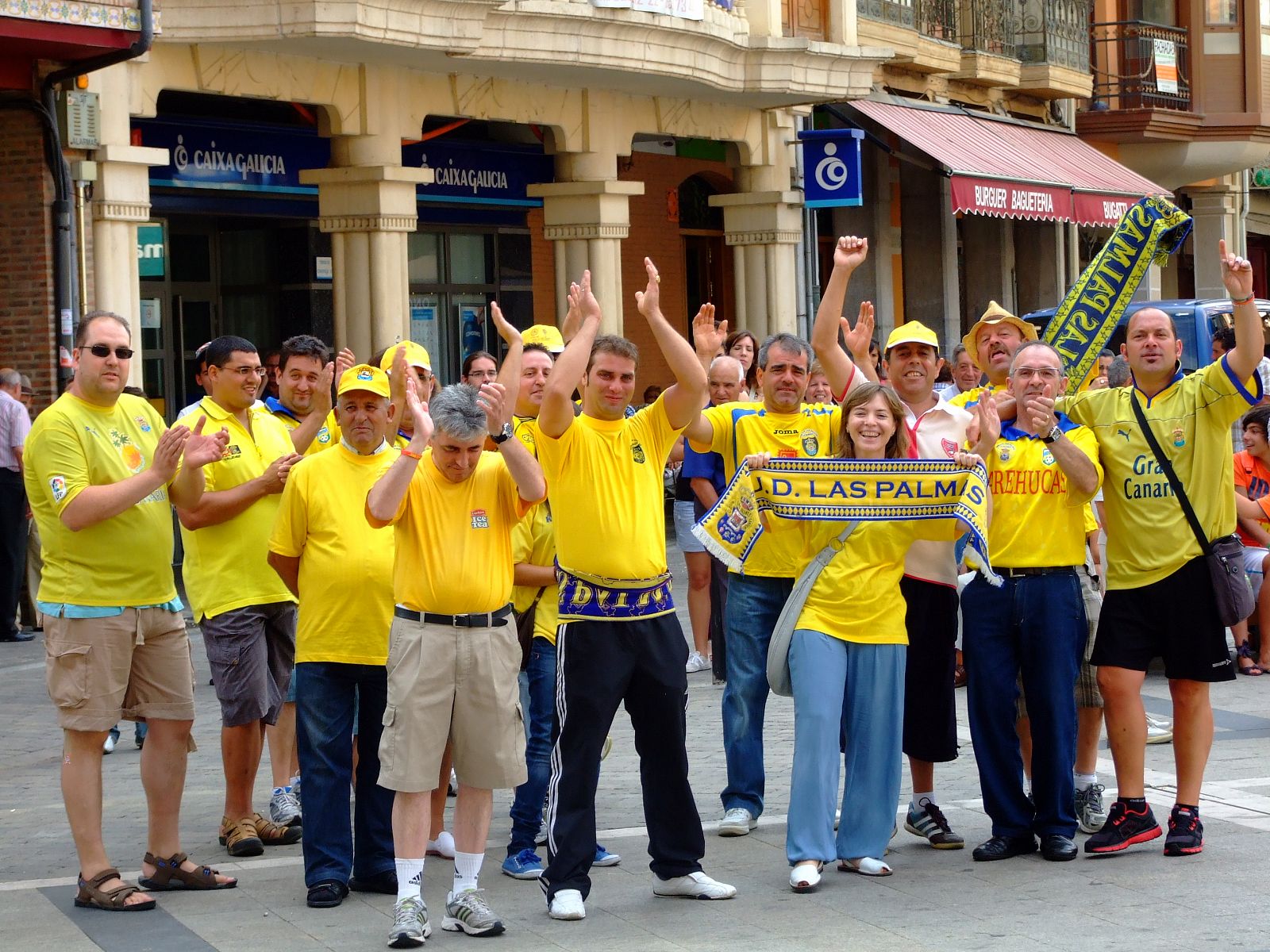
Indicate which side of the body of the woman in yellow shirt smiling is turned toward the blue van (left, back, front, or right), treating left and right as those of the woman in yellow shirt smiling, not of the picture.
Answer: back

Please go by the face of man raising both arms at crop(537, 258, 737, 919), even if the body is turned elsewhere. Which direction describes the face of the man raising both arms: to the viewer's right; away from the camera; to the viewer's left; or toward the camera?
toward the camera

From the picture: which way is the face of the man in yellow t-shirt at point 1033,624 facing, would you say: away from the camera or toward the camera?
toward the camera

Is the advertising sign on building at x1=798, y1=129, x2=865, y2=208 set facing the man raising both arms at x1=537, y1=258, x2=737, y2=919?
yes

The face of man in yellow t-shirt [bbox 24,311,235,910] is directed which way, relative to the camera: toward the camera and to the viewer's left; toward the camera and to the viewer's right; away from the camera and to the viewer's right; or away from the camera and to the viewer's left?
toward the camera and to the viewer's right

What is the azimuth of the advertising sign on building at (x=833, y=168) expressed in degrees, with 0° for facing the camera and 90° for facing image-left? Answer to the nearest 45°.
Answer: approximately 0°

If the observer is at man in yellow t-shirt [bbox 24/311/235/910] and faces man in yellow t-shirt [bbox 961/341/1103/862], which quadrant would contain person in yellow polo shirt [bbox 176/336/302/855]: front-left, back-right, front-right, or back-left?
front-left

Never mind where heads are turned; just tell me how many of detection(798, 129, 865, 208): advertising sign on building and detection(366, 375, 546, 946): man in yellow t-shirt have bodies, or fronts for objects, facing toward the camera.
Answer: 2

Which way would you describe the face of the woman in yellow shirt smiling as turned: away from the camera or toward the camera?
toward the camera

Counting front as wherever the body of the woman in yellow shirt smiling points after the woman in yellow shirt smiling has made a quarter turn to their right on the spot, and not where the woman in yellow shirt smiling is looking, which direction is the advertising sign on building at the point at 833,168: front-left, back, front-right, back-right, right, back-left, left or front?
right

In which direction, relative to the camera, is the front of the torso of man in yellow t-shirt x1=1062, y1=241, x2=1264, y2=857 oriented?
toward the camera

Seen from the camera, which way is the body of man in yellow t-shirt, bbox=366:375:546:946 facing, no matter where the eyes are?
toward the camera

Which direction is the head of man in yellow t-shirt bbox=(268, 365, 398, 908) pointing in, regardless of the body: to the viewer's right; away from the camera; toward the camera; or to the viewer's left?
toward the camera
